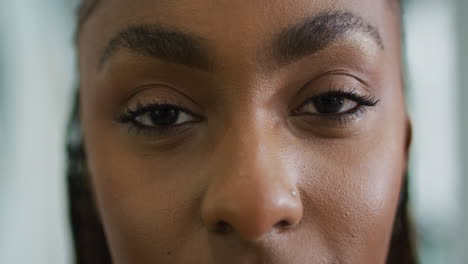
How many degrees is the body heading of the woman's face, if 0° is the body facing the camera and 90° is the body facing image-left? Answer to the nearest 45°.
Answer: approximately 0°
